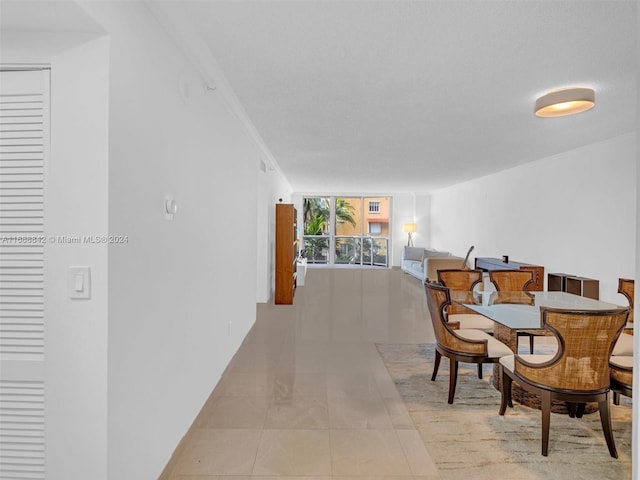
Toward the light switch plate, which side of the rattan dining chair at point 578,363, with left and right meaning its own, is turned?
left

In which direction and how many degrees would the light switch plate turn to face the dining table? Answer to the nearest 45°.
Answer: approximately 90° to its left

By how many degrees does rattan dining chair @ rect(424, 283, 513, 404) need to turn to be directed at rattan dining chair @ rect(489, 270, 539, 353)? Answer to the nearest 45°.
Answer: approximately 45° to its left

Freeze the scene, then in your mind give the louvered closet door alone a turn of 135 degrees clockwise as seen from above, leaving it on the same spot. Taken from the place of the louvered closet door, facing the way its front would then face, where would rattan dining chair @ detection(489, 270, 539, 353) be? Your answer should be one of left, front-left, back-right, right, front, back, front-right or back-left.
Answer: back-right

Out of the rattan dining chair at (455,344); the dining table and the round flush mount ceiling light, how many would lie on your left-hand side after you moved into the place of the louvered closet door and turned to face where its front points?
3

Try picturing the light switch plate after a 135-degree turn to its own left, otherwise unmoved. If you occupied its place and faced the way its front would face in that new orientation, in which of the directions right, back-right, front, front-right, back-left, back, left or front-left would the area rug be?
front-right
